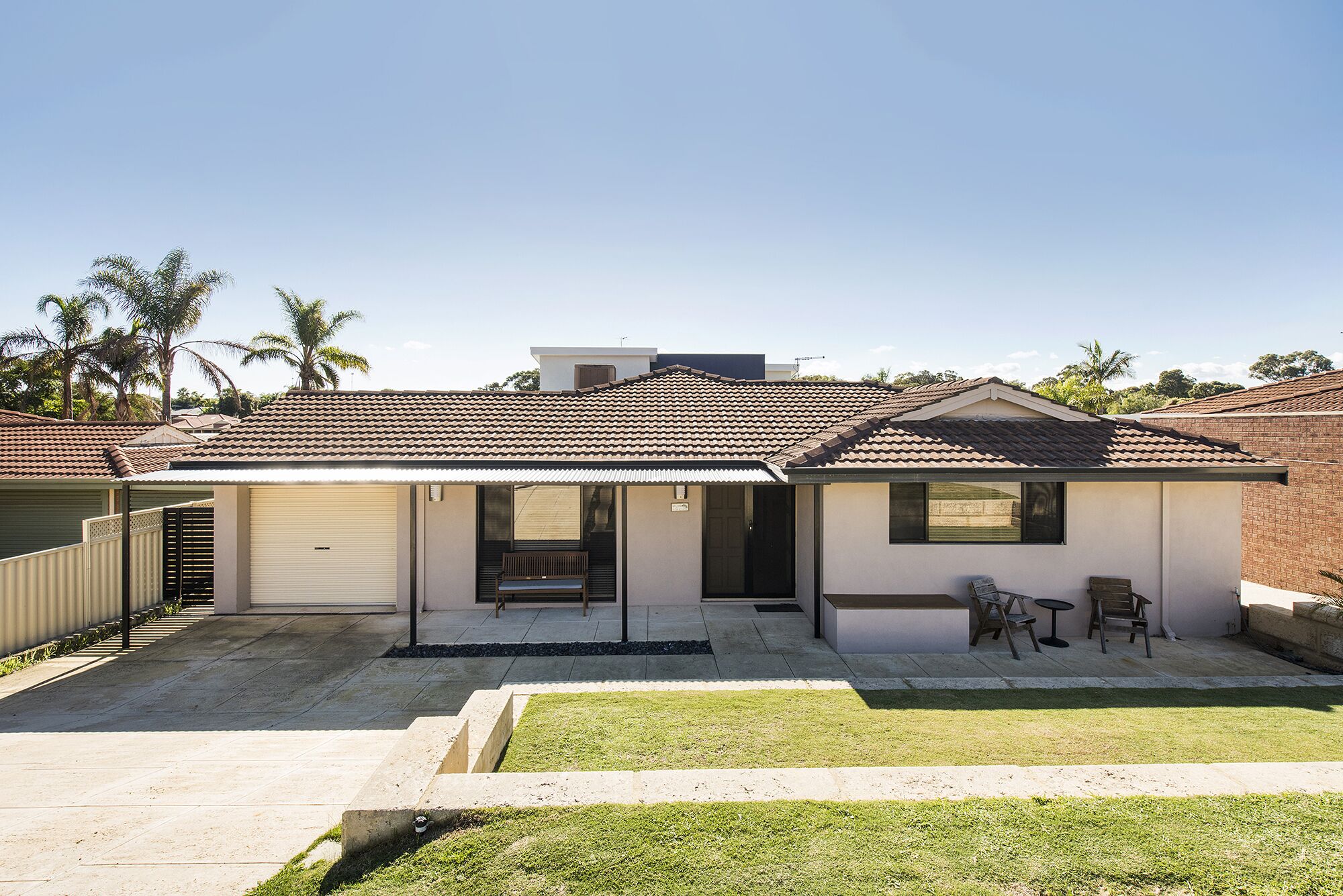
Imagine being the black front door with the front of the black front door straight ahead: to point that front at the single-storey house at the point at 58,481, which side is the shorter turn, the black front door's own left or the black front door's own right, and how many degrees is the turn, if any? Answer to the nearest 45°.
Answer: approximately 90° to the black front door's own right

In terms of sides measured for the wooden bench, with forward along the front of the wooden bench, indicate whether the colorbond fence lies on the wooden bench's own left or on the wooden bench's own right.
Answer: on the wooden bench's own right

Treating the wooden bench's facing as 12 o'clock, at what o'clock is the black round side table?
The black round side table is roughly at 10 o'clock from the wooden bench.

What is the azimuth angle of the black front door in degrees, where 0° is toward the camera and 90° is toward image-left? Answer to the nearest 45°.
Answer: approximately 0°

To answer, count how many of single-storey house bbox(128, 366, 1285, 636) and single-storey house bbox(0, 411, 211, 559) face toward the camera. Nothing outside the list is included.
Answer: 2

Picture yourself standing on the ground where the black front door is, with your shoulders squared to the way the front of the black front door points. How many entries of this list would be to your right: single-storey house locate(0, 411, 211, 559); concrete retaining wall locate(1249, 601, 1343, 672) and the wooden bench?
2

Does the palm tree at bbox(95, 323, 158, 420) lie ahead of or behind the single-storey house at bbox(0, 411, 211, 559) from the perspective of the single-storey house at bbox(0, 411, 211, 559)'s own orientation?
behind

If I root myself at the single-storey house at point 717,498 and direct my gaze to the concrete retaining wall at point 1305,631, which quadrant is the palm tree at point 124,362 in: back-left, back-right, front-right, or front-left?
back-left

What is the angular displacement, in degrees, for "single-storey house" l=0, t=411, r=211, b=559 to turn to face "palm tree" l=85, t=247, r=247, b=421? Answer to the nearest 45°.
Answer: approximately 180°
